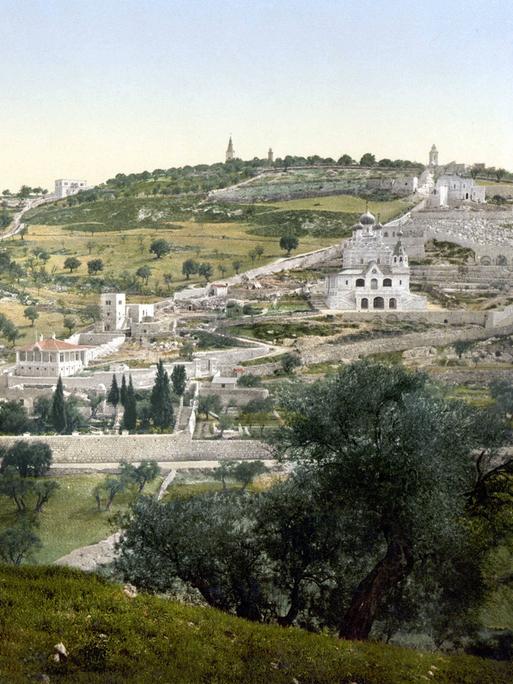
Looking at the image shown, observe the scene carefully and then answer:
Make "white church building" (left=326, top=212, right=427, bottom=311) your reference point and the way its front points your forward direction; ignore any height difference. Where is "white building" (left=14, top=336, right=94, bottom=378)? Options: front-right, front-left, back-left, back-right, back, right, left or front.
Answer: front-right

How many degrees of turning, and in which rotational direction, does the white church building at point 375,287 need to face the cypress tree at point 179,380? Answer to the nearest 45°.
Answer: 0° — it already faces it

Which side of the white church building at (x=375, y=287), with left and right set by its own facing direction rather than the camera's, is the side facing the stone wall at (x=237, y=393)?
front

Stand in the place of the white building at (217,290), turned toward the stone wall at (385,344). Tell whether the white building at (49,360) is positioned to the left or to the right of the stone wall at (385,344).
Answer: right

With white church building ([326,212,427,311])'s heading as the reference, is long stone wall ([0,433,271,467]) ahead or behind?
ahead

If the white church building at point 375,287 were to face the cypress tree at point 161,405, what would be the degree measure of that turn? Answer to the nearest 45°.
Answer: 0° — it already faces it

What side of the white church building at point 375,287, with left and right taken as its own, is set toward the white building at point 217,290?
right

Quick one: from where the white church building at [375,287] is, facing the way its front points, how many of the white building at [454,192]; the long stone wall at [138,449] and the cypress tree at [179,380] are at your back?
1

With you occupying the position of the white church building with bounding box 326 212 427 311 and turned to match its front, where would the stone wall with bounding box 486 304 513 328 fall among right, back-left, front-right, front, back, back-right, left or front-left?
front-left

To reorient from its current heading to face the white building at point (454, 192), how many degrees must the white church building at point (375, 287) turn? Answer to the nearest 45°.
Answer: approximately 180°

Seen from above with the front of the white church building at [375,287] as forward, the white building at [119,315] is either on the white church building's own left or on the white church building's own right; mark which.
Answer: on the white church building's own right

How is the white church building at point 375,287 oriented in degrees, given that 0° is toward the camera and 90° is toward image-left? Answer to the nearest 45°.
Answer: approximately 0°

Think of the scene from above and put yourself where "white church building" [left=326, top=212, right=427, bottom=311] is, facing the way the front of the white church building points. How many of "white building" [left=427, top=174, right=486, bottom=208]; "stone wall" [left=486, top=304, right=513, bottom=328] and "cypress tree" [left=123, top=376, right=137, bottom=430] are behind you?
1
